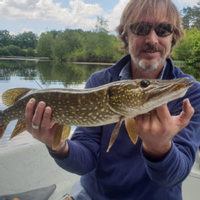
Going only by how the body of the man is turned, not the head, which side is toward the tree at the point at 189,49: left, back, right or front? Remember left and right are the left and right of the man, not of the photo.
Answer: back

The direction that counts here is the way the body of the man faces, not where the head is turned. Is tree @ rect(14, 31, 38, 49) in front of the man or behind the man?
behind

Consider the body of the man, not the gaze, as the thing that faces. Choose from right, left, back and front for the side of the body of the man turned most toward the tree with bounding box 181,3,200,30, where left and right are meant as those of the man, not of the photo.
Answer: back

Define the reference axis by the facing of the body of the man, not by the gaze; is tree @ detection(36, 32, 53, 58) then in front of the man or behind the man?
behind

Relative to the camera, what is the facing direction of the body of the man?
toward the camera
